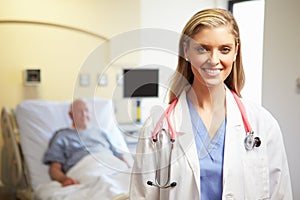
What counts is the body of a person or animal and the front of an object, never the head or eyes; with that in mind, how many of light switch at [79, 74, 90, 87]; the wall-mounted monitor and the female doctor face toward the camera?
3

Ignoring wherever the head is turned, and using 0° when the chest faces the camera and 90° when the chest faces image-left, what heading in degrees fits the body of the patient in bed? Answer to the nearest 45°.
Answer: approximately 315°

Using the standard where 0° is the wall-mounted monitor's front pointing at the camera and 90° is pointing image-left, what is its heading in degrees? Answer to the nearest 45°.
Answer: approximately 0°

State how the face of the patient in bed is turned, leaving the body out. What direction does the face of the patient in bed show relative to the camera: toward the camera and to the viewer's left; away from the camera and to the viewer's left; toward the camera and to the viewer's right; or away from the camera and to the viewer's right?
toward the camera and to the viewer's right

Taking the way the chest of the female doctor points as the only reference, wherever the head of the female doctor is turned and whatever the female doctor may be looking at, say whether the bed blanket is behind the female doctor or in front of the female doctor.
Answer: behind
